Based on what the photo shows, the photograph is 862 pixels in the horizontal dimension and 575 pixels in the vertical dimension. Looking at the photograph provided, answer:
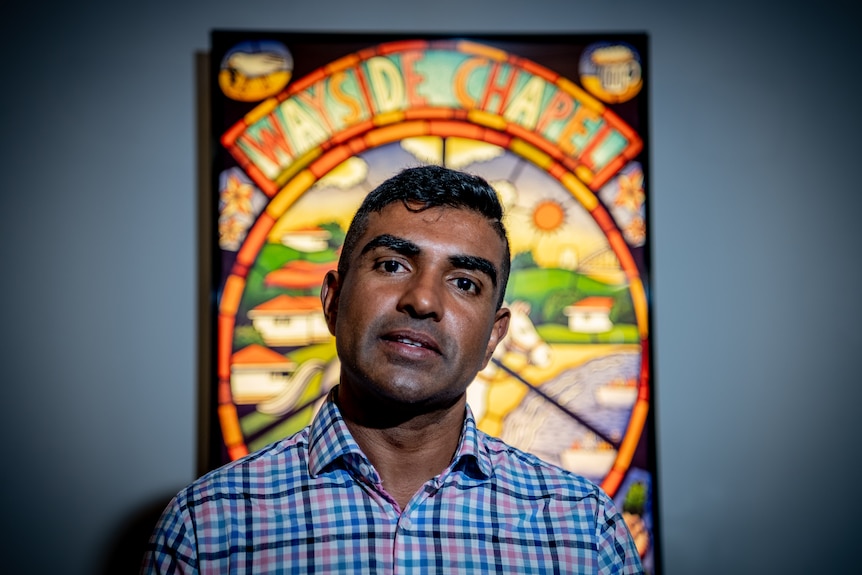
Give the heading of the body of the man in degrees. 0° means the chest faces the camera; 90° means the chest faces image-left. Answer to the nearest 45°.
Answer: approximately 0°
